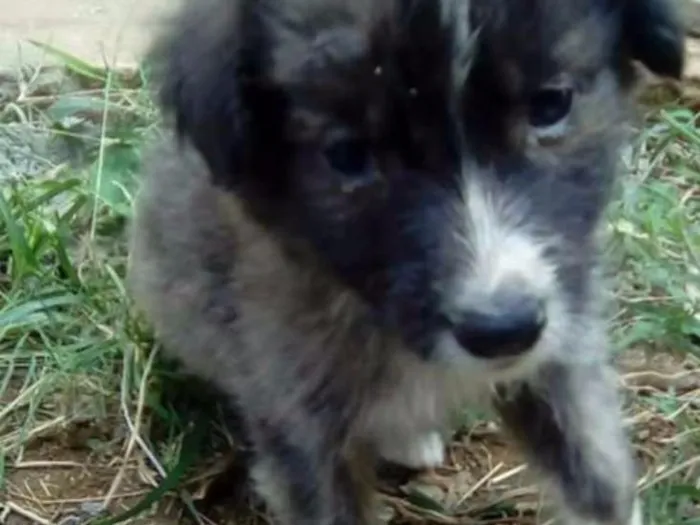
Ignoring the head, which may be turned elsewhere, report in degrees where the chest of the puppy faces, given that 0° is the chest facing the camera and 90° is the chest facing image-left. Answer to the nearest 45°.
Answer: approximately 0°
